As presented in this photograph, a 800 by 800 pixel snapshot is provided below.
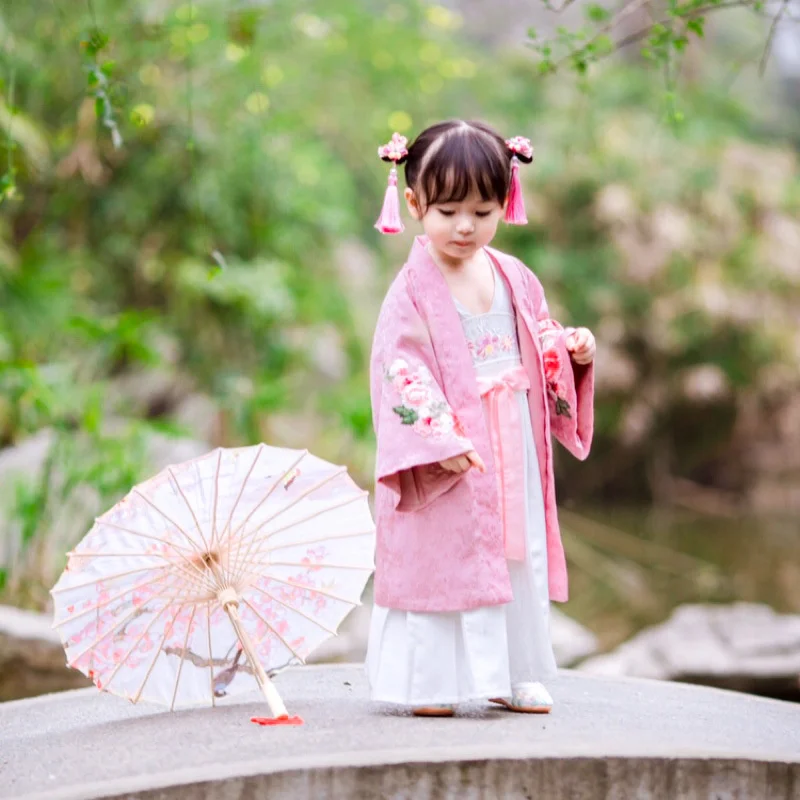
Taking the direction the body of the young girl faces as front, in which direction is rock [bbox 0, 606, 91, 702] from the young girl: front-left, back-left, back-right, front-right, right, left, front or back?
back

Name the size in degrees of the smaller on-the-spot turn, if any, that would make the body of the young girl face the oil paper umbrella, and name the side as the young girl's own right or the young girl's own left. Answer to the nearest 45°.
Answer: approximately 135° to the young girl's own right

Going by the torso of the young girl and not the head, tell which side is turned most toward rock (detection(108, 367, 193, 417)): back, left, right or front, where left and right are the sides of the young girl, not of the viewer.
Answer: back

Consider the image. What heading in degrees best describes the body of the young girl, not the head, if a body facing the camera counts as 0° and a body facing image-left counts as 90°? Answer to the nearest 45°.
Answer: approximately 315°

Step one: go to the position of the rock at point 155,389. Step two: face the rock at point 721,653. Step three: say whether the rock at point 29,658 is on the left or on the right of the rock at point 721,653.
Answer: right

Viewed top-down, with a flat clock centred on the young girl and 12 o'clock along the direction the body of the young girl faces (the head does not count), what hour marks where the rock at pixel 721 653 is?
The rock is roughly at 8 o'clock from the young girl.
